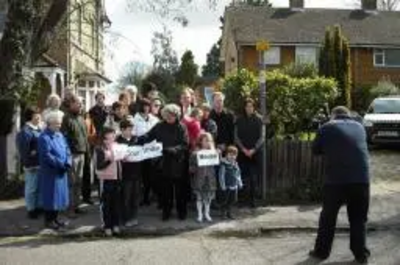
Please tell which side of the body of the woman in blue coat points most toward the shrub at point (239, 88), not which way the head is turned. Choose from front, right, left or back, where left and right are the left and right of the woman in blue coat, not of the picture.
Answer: left

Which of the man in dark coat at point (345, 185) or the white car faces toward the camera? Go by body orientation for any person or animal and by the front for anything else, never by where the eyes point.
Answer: the white car

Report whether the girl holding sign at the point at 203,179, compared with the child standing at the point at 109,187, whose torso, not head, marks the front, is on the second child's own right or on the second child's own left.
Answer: on the second child's own left

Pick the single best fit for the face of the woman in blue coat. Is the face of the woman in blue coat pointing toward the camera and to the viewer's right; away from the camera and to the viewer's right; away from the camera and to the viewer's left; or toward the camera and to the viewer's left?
toward the camera and to the viewer's right

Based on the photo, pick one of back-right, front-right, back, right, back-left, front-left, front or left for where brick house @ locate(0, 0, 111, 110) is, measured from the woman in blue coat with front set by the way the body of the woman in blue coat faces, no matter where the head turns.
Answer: back-left

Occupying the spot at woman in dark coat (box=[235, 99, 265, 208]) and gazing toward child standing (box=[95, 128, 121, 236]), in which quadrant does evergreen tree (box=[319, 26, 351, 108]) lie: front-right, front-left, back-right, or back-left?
back-right

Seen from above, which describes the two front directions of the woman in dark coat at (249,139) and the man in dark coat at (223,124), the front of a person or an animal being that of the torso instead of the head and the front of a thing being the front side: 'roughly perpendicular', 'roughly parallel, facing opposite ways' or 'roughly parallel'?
roughly parallel

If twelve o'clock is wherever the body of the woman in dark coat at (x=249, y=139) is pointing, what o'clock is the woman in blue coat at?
The woman in blue coat is roughly at 2 o'clock from the woman in dark coat.

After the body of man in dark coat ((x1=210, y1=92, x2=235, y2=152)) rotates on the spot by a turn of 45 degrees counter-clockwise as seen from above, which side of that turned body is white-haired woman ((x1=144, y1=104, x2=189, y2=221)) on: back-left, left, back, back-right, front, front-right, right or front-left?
right

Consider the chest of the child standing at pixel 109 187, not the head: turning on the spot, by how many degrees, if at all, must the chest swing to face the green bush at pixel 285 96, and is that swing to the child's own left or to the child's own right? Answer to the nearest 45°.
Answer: approximately 90° to the child's own left

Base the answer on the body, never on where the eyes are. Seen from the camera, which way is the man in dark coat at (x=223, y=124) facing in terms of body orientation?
toward the camera

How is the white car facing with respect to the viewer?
toward the camera

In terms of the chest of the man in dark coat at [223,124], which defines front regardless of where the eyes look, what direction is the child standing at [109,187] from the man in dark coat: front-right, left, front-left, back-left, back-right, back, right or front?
front-right

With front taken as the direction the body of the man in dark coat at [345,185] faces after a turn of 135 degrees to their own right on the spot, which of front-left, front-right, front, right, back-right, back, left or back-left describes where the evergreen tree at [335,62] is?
left

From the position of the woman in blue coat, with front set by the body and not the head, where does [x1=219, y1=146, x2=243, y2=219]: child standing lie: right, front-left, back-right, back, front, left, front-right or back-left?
front-left

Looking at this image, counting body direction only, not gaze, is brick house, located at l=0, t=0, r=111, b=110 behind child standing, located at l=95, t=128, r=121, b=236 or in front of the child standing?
behind
